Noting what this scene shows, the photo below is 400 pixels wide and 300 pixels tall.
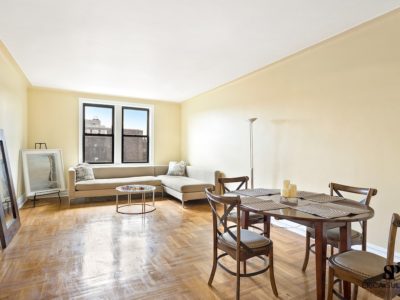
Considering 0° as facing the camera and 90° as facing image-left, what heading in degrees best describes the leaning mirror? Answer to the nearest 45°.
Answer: approximately 270°

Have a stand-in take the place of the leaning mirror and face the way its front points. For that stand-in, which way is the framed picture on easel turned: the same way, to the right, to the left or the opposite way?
to the right

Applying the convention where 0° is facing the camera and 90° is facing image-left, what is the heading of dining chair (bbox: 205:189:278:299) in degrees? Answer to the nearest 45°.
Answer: approximately 225°

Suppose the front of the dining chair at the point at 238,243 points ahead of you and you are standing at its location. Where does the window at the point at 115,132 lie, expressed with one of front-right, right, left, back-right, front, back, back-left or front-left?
left

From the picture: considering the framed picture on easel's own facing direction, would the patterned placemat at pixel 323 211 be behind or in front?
in front

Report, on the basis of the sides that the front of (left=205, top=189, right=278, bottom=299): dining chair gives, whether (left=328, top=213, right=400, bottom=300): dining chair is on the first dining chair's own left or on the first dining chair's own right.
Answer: on the first dining chair's own right

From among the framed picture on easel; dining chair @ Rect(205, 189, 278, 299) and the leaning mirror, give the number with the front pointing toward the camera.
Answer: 1

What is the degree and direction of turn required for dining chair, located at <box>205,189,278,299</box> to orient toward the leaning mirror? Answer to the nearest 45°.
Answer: approximately 135° to its left

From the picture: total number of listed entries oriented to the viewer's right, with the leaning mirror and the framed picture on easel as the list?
1

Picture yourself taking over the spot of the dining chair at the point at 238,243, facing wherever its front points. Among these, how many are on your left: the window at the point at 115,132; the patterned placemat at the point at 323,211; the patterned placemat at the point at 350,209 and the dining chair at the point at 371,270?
1
